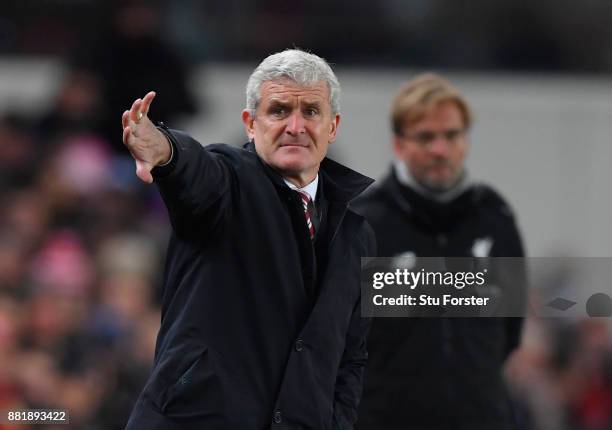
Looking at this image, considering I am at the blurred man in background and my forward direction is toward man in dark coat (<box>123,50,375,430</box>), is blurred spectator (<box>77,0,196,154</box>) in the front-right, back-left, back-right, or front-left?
back-right

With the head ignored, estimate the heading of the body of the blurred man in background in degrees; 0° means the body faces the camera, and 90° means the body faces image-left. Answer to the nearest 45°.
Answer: approximately 0°

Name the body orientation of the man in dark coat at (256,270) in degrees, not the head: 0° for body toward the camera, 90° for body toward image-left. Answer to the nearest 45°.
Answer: approximately 315°

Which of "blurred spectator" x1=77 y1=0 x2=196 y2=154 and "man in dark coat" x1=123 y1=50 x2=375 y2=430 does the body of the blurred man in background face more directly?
the man in dark coat

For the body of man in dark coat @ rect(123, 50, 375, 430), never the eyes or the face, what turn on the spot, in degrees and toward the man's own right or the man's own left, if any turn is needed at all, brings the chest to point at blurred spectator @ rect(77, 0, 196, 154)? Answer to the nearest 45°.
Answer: approximately 135° to the man's own left

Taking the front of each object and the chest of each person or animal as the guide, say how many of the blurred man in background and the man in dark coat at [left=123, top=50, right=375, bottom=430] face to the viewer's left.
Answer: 0

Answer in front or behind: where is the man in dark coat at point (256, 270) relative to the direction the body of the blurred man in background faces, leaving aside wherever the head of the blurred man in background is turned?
in front

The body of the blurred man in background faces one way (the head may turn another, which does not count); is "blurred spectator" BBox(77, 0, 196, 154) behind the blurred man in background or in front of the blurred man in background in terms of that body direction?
behind
